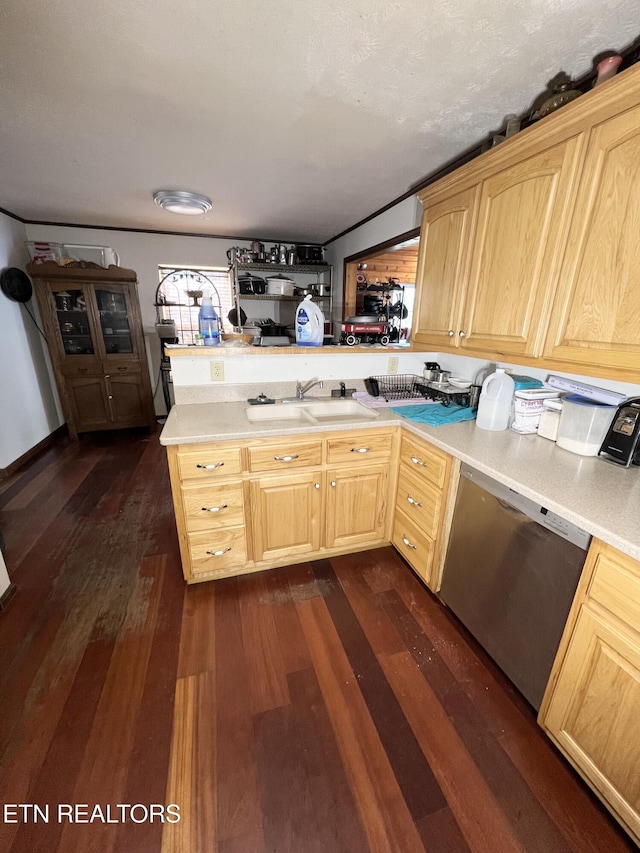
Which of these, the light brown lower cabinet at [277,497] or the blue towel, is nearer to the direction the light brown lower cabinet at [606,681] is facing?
the light brown lower cabinet

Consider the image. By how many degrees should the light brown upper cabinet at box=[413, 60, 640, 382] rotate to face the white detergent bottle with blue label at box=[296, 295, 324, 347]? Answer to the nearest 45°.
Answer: approximately 45° to its right

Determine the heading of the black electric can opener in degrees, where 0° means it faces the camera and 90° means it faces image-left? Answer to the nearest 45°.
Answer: approximately 45°

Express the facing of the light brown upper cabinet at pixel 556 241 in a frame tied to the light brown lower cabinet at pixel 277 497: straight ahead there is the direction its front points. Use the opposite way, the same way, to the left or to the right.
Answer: to the right

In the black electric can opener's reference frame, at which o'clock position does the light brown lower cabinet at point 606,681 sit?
The light brown lower cabinet is roughly at 10 o'clock from the black electric can opener.

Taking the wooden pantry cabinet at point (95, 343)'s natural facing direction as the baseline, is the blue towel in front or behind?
in front

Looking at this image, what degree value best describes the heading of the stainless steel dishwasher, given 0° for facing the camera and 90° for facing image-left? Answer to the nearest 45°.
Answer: approximately 45°

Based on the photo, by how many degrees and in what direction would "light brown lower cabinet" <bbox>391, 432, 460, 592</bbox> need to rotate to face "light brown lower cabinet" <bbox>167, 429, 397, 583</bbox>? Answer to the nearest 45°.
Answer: approximately 45° to its right

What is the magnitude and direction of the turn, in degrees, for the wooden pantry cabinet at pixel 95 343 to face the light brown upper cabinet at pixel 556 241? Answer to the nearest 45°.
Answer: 0° — it already faces it

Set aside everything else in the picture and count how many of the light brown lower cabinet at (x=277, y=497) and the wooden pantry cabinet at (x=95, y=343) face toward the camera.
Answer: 2

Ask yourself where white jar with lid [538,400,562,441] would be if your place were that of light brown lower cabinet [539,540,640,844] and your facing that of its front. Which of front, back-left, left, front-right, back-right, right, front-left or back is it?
right

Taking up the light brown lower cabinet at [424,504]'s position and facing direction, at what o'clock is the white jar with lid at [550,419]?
The white jar with lid is roughly at 7 o'clock from the light brown lower cabinet.

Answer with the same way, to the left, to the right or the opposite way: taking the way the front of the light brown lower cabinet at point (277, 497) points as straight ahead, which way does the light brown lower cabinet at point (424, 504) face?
to the right

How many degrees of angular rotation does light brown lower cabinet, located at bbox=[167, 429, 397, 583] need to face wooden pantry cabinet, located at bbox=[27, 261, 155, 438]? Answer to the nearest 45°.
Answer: approximately 135° to its right
